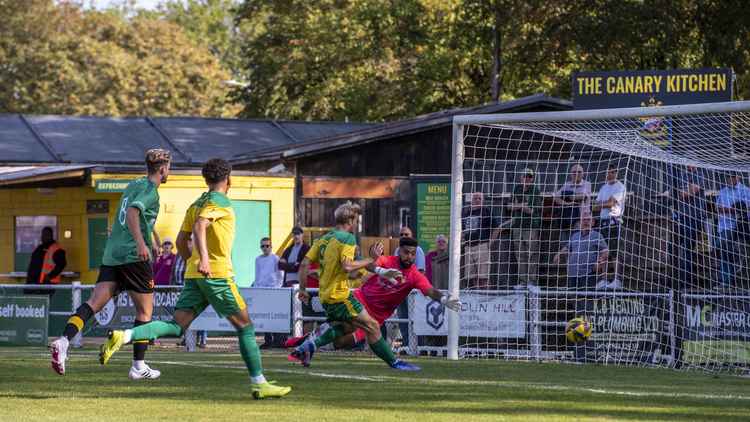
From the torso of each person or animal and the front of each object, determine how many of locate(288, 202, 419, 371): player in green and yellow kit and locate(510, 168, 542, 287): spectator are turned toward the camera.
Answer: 1

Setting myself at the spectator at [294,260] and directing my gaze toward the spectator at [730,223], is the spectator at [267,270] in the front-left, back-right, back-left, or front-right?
back-right

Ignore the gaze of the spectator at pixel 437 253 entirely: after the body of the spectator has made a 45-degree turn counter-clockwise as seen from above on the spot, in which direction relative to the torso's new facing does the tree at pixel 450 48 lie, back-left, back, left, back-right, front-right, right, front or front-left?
back-left

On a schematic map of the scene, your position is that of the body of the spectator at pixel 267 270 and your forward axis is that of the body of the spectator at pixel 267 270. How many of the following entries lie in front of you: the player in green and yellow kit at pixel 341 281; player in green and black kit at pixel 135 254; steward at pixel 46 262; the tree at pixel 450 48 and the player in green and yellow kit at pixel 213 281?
3

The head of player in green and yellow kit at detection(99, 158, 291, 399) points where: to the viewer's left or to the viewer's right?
to the viewer's right

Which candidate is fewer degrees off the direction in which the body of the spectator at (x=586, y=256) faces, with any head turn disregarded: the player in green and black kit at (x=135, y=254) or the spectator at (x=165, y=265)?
the player in green and black kit

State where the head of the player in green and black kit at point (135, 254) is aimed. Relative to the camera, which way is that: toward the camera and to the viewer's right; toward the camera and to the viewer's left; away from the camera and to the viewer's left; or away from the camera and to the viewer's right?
away from the camera and to the viewer's right

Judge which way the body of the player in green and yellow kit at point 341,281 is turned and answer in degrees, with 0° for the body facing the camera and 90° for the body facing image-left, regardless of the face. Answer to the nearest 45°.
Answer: approximately 225°
